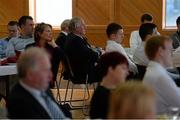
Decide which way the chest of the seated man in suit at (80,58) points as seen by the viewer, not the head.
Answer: to the viewer's right

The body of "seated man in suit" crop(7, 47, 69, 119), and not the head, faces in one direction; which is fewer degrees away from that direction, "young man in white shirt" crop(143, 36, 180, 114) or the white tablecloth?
the young man in white shirt

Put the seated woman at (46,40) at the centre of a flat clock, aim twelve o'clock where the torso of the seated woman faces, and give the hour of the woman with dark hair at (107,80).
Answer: The woman with dark hair is roughly at 1 o'clock from the seated woman.

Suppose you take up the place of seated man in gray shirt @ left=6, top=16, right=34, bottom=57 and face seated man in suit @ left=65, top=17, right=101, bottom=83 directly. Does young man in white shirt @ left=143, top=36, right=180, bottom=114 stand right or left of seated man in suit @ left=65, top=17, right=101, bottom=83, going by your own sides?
right
